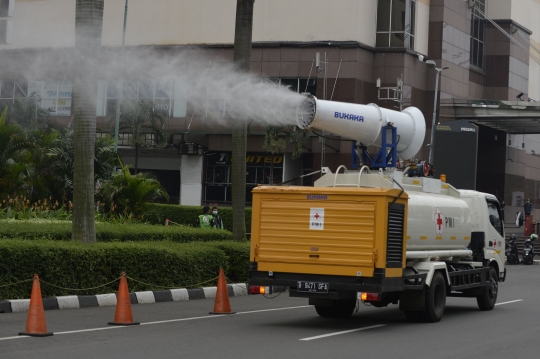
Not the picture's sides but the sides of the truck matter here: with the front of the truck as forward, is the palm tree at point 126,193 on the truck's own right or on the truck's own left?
on the truck's own left

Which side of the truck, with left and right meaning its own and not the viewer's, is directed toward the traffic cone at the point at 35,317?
back

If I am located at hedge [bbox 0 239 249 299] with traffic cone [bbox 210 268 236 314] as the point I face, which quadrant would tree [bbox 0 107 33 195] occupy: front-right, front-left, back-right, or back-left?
back-left

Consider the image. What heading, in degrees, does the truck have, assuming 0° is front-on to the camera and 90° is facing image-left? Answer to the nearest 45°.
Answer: approximately 225°

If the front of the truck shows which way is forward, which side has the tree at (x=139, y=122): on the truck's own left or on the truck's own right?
on the truck's own left

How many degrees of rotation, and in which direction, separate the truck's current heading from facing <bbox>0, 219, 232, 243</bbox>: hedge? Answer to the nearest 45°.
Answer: approximately 90° to its left

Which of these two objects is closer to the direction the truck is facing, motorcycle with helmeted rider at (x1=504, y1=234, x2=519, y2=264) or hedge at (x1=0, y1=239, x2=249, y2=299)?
the motorcycle with helmeted rider

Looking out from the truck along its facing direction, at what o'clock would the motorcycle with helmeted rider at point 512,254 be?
The motorcycle with helmeted rider is roughly at 11 o'clock from the truck.

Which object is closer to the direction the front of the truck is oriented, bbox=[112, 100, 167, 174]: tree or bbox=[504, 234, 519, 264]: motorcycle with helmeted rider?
the motorcycle with helmeted rider

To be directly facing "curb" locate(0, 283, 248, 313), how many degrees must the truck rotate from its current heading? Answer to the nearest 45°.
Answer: approximately 135° to its left

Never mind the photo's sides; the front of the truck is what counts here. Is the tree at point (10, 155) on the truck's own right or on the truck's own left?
on the truck's own left
